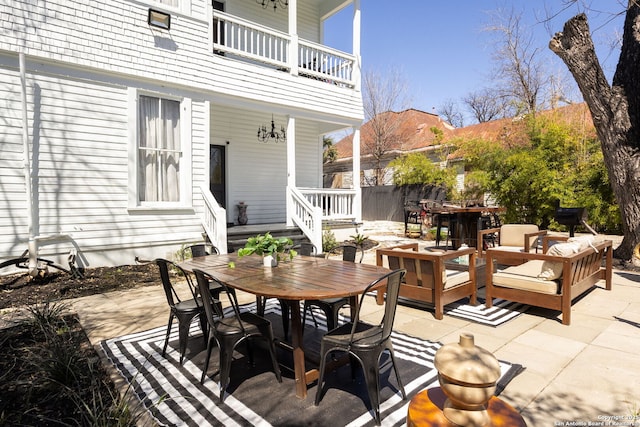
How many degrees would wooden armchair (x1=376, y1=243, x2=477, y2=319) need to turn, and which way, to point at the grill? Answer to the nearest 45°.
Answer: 0° — it already faces it

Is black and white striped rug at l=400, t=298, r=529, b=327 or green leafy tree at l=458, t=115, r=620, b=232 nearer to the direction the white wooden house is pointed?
the black and white striped rug

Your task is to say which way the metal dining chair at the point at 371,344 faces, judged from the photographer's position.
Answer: facing away from the viewer and to the left of the viewer

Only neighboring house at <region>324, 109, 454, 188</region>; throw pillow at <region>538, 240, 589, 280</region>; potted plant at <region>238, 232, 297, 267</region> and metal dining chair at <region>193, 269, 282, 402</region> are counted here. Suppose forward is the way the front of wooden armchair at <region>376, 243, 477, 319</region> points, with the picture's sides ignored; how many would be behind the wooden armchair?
2

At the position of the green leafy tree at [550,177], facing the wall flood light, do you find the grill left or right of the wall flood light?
left

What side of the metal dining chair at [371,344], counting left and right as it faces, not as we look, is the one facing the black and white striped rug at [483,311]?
right

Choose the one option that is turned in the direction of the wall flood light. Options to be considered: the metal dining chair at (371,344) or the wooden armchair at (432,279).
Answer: the metal dining chair

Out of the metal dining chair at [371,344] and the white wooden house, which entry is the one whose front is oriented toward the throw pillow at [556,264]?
the white wooden house

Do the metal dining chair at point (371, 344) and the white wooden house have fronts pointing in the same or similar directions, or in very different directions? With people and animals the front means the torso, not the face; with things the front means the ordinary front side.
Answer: very different directions

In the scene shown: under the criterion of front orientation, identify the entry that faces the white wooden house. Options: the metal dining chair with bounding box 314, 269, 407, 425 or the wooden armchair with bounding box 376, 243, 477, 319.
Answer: the metal dining chair

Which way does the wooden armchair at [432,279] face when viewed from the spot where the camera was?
facing away from the viewer and to the right of the viewer
